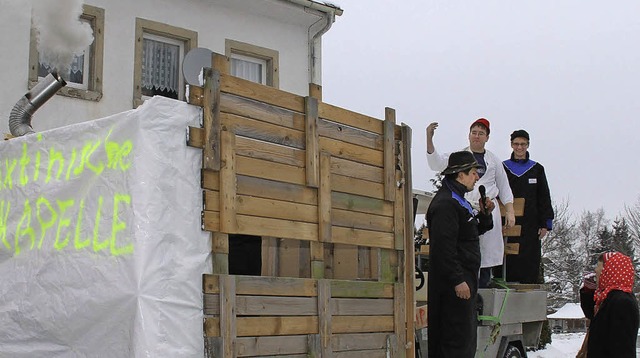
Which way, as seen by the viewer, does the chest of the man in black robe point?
toward the camera

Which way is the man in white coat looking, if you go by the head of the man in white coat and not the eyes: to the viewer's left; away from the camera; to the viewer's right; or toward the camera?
toward the camera

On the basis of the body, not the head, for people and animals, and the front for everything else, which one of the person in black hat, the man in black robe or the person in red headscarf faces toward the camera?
the man in black robe

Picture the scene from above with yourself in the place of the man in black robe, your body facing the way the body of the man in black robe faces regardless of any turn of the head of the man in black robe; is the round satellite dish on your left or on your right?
on your right

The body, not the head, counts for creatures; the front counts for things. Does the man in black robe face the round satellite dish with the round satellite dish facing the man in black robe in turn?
no

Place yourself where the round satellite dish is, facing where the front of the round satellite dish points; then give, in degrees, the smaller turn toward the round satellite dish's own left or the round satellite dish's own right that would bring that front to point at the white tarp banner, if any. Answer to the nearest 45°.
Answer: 0° — it already faces it

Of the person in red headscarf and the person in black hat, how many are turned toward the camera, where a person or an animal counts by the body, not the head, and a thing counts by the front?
0

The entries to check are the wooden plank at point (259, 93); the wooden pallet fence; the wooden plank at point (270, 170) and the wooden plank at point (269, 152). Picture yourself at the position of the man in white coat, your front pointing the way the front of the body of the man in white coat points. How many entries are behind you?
0

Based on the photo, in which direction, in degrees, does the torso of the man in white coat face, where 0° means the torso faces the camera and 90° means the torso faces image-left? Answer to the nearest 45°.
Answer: approximately 0°
